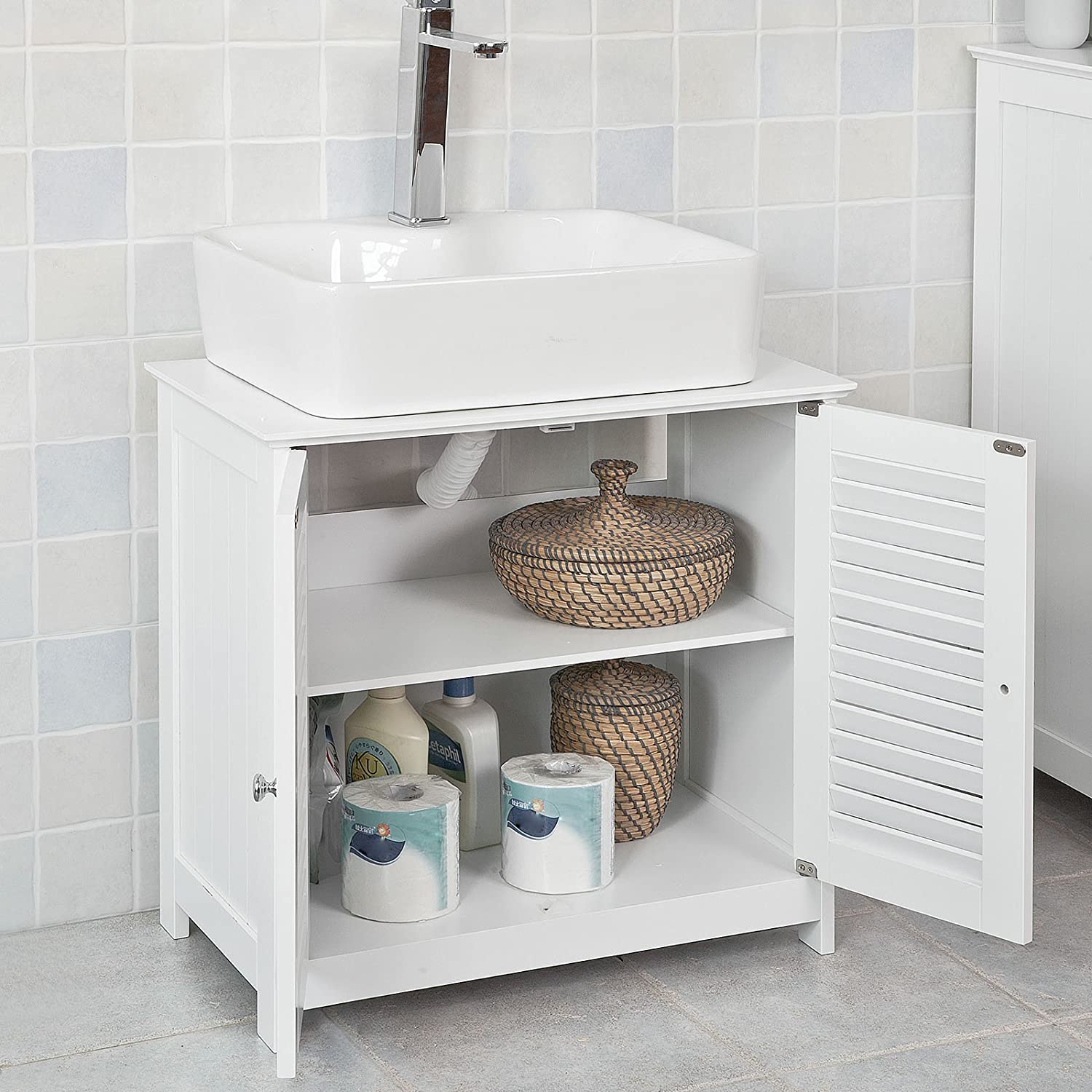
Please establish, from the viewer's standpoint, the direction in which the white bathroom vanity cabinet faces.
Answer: facing the viewer and to the right of the viewer

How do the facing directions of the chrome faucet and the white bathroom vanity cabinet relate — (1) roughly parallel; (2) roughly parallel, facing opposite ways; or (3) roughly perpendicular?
roughly parallel

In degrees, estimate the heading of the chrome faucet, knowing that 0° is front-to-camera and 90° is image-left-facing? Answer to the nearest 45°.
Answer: approximately 315°

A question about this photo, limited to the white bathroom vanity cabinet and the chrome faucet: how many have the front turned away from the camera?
0
